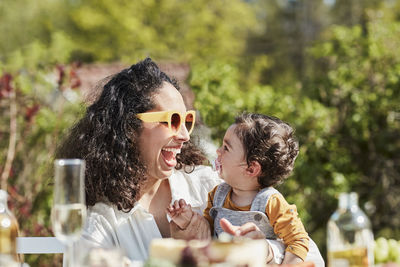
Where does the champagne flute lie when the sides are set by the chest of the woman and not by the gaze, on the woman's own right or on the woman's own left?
on the woman's own right

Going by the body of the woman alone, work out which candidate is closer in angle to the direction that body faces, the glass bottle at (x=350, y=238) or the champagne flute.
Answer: the glass bottle

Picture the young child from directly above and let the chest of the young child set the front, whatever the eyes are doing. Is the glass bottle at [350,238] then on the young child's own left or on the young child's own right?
on the young child's own left

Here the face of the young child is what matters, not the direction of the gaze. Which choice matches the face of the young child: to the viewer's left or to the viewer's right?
to the viewer's left

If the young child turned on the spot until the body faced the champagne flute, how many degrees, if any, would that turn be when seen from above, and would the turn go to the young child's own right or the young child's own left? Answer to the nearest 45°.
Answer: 0° — they already face it

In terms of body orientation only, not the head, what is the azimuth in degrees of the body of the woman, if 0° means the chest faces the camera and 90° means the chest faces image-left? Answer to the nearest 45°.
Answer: approximately 315°

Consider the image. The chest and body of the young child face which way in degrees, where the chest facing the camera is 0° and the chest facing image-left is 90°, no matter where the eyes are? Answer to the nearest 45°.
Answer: approximately 45°

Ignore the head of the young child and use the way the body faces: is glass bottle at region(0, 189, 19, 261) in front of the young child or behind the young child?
in front
